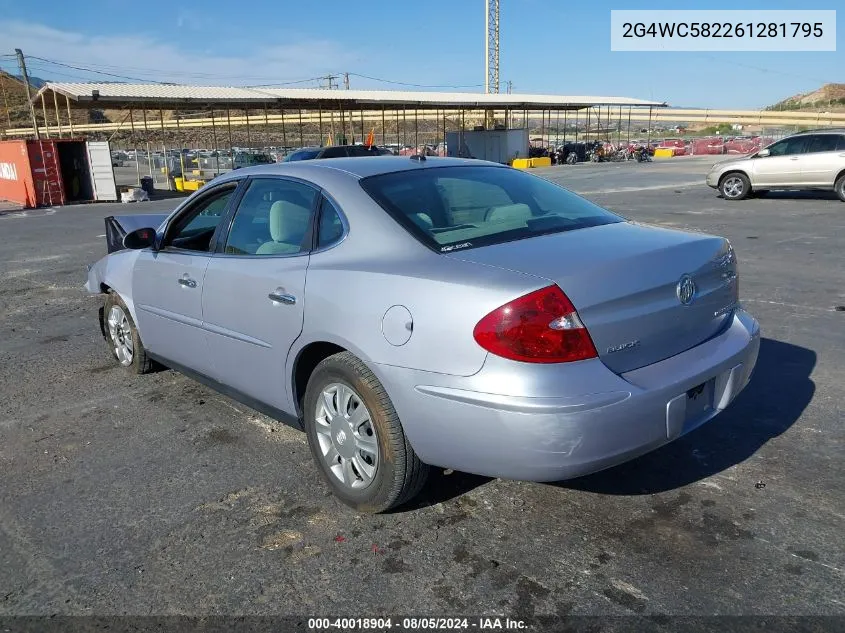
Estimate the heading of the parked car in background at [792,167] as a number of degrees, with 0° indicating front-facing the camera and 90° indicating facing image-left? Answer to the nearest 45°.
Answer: approximately 90°

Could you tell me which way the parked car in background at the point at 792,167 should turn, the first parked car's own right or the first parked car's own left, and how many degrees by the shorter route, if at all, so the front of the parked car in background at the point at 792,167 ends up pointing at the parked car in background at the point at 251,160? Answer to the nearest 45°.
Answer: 0° — it already faces it

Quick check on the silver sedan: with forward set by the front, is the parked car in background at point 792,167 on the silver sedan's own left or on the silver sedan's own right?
on the silver sedan's own right

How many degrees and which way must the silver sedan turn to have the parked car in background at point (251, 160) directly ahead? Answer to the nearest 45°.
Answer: approximately 45° to its right

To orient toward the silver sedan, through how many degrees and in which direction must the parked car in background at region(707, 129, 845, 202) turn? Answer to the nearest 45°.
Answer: approximately 90° to its left

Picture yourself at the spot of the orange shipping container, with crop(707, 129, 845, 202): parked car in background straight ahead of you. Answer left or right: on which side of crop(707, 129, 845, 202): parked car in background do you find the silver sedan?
right

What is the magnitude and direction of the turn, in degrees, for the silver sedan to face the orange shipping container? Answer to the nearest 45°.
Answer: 0° — it already faces it

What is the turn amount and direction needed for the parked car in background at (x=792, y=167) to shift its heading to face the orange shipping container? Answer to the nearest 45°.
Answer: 0° — it already faces it

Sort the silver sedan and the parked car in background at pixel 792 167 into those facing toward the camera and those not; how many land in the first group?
0
